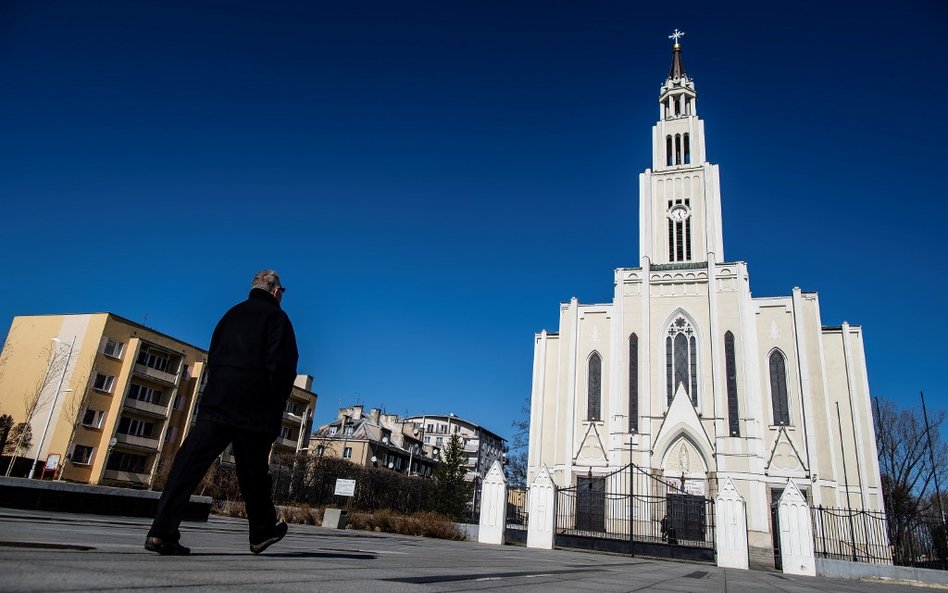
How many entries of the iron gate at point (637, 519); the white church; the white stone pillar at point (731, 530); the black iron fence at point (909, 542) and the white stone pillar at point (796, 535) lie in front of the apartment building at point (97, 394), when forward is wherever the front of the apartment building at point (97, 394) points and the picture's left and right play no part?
5

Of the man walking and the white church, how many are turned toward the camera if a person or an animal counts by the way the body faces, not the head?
1

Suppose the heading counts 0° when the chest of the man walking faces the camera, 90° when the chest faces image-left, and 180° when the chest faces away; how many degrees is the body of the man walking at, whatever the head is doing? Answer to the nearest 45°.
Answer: approximately 225°

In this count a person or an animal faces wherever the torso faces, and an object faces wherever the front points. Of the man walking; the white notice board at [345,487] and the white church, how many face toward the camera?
2

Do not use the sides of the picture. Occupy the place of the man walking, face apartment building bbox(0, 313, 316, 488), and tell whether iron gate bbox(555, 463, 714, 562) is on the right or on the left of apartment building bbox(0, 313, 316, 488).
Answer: right

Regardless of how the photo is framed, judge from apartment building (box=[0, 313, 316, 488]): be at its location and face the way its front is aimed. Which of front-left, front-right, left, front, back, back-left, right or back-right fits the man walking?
front-right

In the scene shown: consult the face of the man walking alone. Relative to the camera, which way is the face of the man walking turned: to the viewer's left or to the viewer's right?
to the viewer's right

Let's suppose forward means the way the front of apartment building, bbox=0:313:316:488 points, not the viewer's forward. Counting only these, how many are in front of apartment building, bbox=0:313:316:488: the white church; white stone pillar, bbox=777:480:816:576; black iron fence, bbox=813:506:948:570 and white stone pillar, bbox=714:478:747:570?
4

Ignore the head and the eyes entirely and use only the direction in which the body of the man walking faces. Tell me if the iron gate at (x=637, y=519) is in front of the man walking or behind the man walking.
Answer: in front

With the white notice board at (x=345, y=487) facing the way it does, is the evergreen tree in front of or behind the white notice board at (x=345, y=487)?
behind

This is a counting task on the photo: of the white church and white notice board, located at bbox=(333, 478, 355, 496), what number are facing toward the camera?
2

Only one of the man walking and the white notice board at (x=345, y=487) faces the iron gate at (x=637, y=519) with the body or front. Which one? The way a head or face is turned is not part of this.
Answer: the man walking

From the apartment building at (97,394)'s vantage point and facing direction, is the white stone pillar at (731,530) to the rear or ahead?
ahead

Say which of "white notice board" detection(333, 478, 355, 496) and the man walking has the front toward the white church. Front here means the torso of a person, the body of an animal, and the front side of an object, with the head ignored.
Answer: the man walking

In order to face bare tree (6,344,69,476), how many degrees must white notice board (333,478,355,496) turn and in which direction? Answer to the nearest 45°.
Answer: approximately 135° to its right
